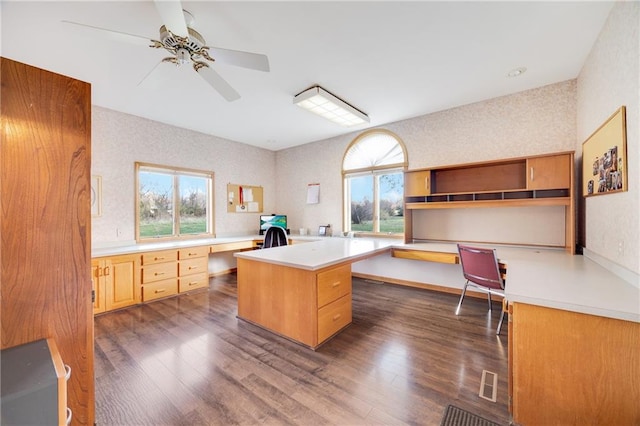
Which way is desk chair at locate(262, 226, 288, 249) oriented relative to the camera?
away from the camera

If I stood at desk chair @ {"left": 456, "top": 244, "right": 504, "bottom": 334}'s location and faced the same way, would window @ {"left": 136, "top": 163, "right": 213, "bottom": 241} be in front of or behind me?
behind

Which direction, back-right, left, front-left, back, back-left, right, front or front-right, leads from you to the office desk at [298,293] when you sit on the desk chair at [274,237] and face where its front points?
back

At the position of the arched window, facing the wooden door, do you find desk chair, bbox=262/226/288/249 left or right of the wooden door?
right

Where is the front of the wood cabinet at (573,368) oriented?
to the viewer's left

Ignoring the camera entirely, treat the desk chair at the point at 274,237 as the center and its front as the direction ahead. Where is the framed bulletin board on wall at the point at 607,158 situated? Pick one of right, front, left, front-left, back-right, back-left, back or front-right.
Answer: back-right

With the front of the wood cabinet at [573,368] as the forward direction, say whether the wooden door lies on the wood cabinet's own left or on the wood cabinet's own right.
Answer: on the wood cabinet's own left

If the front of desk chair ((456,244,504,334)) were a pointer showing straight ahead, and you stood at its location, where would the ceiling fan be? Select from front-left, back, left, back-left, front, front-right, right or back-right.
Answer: back
